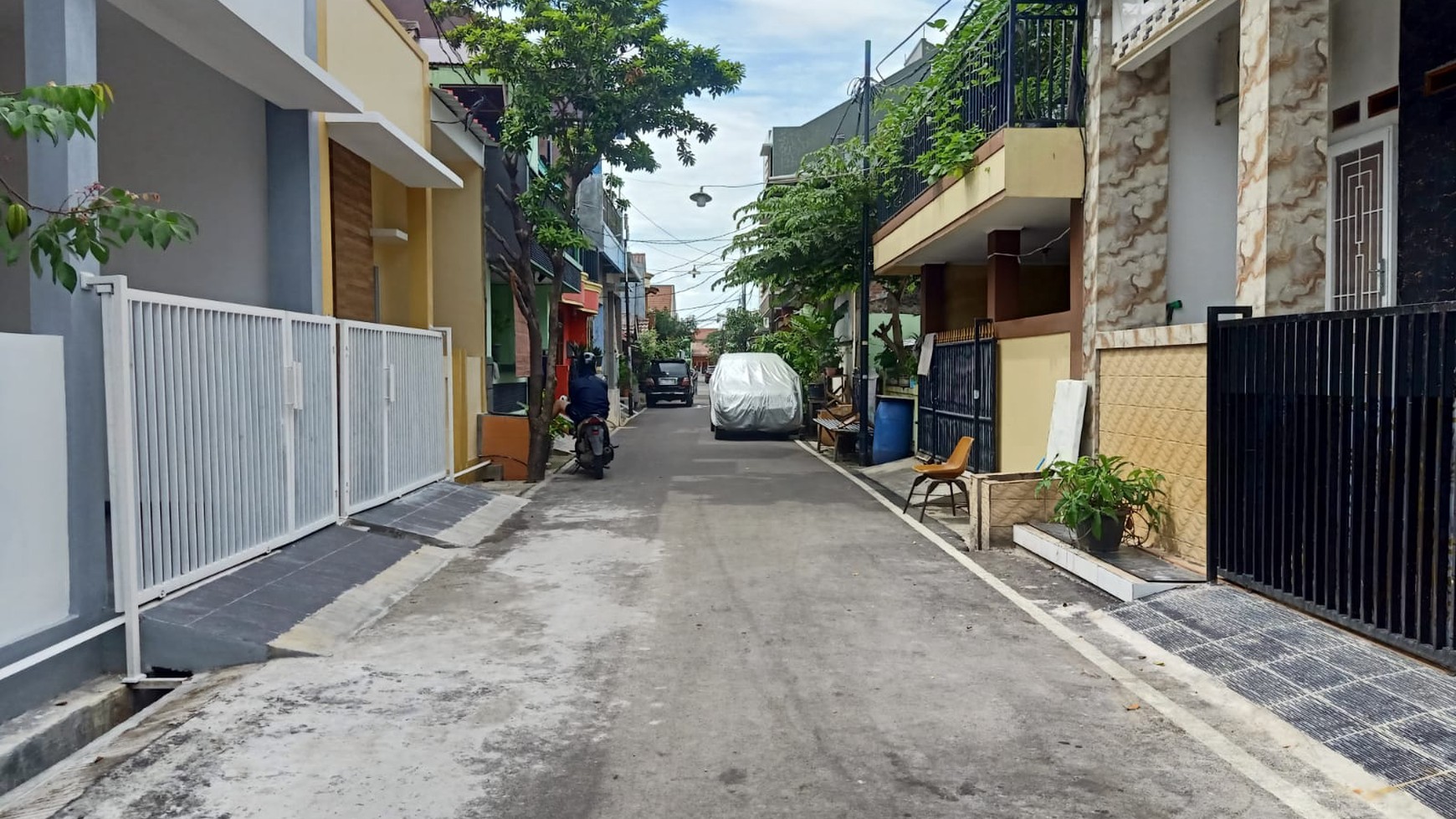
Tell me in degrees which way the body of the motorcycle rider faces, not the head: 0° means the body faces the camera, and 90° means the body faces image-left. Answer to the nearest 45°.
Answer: approximately 180°

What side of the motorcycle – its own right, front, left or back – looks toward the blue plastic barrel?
right

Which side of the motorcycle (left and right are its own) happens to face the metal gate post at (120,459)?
back

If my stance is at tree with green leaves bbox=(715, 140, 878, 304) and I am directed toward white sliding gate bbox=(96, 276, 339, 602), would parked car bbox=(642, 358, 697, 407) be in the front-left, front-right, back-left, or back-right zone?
back-right

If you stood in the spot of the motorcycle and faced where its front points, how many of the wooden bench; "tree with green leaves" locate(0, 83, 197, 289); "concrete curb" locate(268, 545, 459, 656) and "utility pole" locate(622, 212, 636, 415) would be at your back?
2

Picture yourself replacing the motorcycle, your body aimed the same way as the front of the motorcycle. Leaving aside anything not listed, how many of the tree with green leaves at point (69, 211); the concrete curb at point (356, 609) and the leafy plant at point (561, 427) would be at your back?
2

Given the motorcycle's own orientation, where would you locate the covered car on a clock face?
The covered car is roughly at 1 o'clock from the motorcycle.

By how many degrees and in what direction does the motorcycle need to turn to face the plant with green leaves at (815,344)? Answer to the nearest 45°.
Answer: approximately 45° to its right

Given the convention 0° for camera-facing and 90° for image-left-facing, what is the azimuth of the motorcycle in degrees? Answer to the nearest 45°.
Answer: approximately 180°

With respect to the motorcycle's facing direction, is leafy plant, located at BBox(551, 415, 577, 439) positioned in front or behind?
in front
